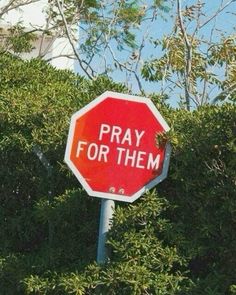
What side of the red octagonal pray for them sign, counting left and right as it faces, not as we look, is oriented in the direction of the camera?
front
